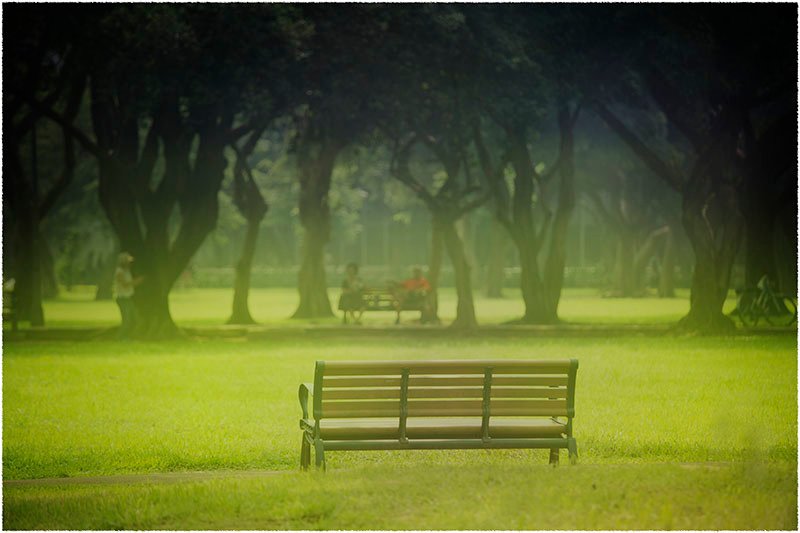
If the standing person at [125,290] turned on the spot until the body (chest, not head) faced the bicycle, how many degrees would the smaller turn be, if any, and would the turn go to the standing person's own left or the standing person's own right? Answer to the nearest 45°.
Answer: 0° — they already face it

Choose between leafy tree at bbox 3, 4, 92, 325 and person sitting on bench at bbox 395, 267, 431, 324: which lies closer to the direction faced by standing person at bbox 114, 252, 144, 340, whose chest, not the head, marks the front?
the person sitting on bench

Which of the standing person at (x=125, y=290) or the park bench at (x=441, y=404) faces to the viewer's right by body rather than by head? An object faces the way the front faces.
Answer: the standing person

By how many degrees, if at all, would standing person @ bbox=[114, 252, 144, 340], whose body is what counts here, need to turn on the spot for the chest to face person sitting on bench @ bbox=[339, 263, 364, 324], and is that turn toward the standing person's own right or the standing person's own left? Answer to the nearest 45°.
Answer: approximately 45° to the standing person's own left

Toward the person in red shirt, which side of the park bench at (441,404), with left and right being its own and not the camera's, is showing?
front

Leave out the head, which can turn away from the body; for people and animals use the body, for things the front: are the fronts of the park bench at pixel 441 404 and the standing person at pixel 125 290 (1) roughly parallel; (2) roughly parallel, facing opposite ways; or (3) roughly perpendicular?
roughly perpendicular

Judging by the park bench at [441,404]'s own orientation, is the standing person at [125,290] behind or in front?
in front

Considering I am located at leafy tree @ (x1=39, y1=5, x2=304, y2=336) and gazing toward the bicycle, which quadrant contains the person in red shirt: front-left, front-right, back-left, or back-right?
front-left

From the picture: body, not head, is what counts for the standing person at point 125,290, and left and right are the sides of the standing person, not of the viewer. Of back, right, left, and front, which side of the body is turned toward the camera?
right

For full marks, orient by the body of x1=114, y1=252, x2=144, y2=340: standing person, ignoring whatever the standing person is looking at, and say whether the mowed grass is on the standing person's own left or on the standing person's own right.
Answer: on the standing person's own right

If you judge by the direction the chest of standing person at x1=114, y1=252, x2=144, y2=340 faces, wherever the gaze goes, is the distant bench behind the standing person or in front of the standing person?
in front

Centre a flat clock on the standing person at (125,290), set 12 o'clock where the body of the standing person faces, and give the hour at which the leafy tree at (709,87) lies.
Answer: The leafy tree is roughly at 12 o'clock from the standing person.

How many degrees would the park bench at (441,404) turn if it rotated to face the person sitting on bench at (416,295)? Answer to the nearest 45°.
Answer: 0° — it already faces them
